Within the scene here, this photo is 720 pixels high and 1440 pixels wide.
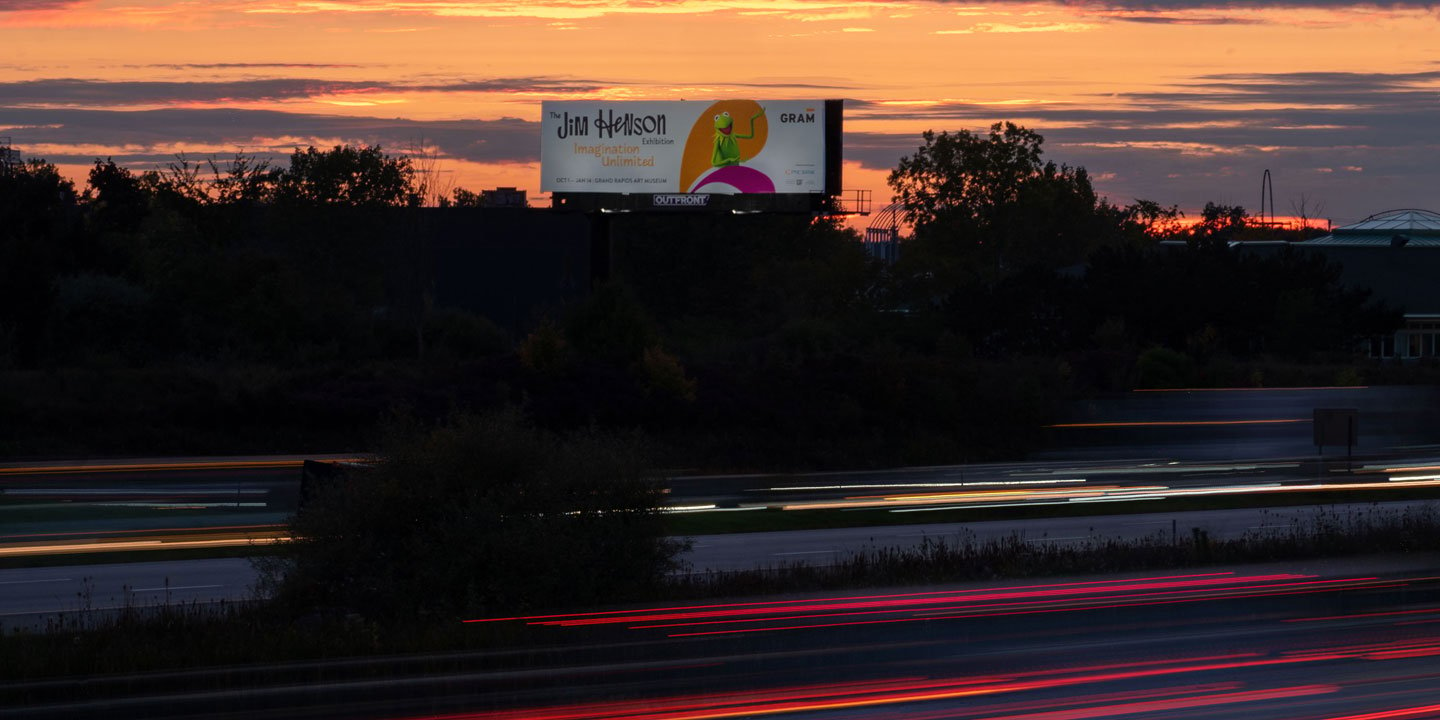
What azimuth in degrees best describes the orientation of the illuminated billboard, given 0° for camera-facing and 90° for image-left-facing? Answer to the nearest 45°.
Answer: approximately 0°

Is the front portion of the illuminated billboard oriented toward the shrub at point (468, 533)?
yes
